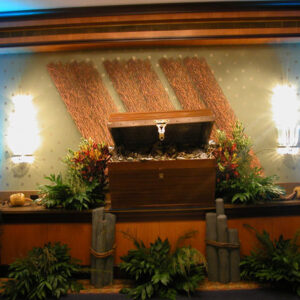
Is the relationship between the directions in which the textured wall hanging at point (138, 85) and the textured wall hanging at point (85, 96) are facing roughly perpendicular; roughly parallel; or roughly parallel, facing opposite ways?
roughly parallel

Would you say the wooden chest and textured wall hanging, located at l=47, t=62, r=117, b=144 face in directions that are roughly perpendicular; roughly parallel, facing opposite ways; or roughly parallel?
roughly parallel

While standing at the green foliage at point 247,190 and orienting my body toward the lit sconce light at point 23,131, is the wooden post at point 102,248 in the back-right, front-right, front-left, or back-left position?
front-left

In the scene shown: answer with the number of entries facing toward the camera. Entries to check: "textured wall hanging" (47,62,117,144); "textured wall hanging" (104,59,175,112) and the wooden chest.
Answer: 3

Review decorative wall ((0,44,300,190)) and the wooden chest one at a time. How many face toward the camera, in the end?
2

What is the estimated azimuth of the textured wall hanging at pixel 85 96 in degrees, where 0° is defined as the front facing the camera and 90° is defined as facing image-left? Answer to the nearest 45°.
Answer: approximately 0°

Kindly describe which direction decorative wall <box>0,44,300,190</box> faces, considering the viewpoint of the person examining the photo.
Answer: facing the viewer

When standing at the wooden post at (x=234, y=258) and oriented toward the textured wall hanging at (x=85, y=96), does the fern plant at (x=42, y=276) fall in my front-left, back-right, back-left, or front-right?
front-left

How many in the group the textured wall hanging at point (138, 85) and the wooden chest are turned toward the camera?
2
